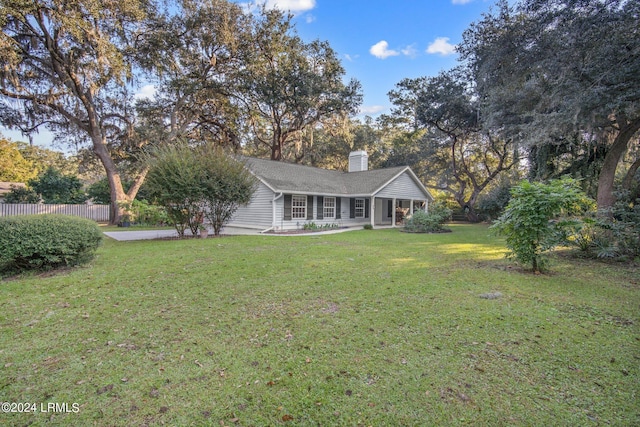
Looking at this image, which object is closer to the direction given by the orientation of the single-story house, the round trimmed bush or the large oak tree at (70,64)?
the round trimmed bush

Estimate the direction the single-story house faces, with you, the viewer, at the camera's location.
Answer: facing the viewer and to the right of the viewer

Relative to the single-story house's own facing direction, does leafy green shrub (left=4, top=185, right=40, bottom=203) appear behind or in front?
behind

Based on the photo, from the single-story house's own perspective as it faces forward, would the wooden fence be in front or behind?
behind

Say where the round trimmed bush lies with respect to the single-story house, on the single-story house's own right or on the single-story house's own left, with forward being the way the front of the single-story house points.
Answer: on the single-story house's own right

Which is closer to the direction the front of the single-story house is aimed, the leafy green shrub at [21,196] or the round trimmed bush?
the round trimmed bush

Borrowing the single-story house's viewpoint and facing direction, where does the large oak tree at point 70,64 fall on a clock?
The large oak tree is roughly at 4 o'clock from the single-story house.

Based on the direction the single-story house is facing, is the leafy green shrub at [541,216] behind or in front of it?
in front

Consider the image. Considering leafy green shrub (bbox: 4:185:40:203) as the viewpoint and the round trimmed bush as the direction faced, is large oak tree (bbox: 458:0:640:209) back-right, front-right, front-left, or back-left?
front-left

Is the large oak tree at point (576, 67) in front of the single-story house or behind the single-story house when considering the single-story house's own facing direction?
in front

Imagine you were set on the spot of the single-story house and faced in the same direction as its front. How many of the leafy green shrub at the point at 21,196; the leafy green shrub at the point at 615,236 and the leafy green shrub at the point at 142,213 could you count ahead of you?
1

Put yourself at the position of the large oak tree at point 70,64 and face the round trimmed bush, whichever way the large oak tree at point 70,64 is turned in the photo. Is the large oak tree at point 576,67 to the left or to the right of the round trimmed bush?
left
